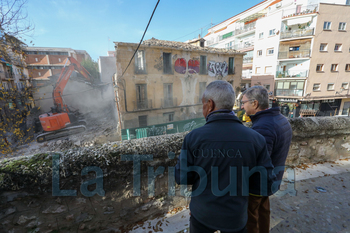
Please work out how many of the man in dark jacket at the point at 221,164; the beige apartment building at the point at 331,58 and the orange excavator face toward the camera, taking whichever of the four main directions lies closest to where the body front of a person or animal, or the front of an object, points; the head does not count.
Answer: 1

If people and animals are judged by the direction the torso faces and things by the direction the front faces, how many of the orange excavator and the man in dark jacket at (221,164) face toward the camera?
0

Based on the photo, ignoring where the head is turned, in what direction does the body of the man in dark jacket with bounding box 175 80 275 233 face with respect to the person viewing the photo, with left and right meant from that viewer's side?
facing away from the viewer

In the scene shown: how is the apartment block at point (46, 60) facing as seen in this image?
toward the camera

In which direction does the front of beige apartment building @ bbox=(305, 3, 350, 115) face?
toward the camera

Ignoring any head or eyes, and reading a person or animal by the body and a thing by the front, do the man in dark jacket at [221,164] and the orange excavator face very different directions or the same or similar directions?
same or similar directions

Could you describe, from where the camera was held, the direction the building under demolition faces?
facing the viewer and to the right of the viewer

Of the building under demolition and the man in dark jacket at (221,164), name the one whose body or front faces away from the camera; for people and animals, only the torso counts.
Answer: the man in dark jacket

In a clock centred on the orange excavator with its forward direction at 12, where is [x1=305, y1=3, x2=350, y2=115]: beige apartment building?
The beige apartment building is roughly at 2 o'clock from the orange excavator.

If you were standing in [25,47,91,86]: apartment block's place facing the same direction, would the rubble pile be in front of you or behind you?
in front

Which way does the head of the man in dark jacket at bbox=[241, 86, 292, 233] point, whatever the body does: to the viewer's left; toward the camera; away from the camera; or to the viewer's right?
to the viewer's left

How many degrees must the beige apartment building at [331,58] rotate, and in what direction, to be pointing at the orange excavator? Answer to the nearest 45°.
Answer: approximately 45° to its right

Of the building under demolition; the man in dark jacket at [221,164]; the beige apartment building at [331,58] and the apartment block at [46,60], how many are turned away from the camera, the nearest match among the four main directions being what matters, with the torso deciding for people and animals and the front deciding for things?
1

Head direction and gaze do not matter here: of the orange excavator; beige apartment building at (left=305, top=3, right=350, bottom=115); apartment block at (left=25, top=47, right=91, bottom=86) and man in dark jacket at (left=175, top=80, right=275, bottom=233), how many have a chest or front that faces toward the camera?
2

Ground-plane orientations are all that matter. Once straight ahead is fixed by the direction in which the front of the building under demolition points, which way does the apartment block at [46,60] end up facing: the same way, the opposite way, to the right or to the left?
the same way

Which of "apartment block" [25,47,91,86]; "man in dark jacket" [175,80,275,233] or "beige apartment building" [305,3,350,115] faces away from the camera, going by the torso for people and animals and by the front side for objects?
the man in dark jacket

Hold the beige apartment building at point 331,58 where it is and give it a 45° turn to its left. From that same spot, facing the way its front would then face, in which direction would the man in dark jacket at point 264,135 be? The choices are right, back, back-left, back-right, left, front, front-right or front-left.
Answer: front-right

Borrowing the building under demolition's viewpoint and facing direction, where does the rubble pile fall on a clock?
The rubble pile is roughly at 3 o'clock from the building under demolition.
